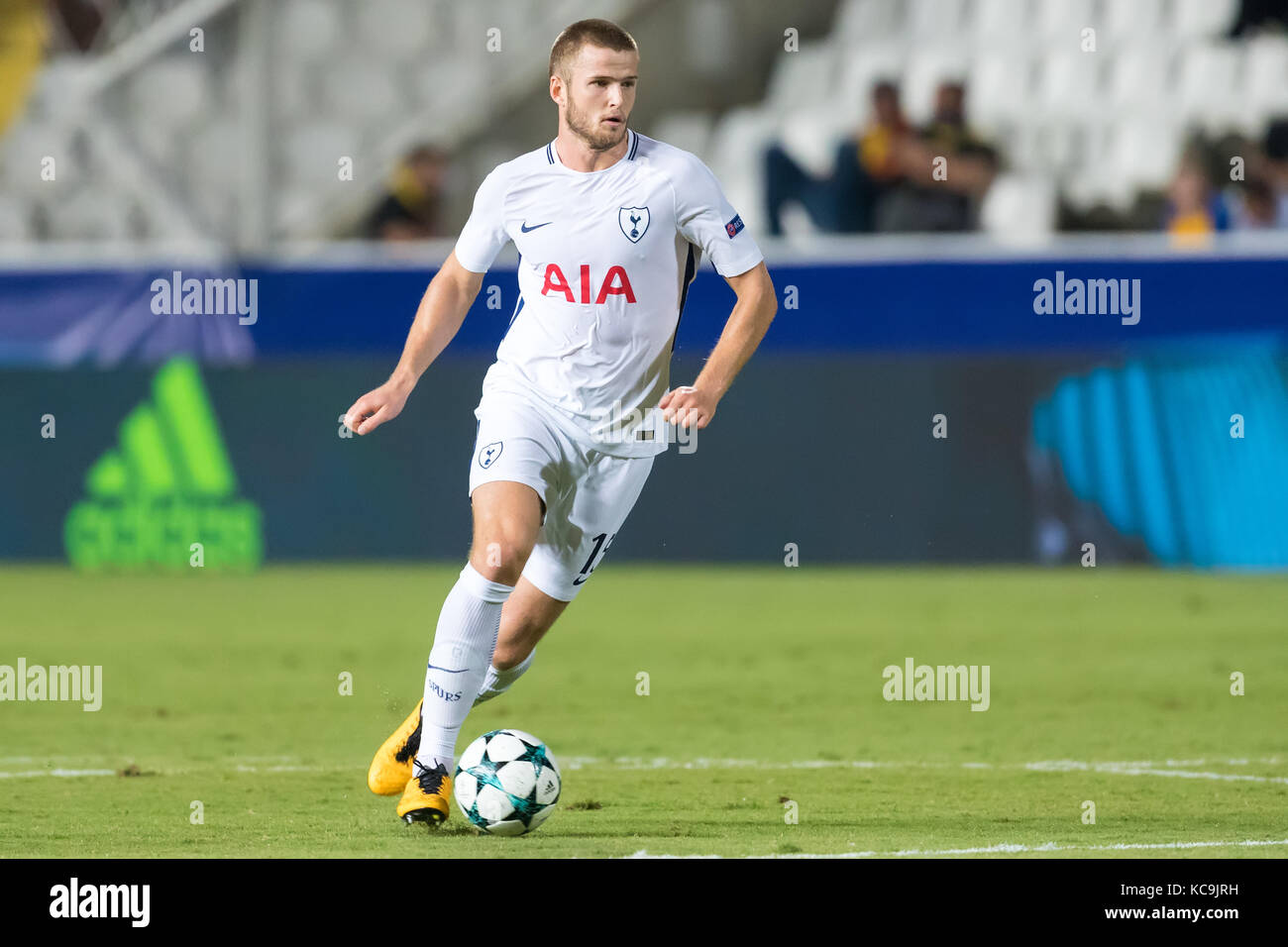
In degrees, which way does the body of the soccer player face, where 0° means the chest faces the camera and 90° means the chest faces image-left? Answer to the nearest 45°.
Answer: approximately 0°

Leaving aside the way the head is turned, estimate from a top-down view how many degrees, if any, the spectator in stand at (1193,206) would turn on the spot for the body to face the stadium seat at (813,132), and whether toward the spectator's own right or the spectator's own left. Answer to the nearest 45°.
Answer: approximately 135° to the spectator's own right

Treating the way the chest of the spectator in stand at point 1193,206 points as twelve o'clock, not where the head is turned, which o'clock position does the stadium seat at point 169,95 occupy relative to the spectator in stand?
The stadium seat is roughly at 3 o'clock from the spectator in stand.

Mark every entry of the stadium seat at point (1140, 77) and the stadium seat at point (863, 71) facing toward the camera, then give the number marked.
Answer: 2

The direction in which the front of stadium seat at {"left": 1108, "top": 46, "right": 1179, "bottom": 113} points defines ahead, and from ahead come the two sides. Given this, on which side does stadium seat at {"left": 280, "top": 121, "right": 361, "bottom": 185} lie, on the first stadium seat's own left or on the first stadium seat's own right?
on the first stadium seat's own right

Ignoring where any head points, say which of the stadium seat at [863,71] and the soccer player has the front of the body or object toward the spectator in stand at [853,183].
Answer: the stadium seat

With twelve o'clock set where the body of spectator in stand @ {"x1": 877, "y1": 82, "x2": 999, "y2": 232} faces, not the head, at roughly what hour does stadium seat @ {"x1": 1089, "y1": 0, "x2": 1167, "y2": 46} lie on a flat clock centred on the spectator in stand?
The stadium seat is roughly at 7 o'clock from the spectator in stand.

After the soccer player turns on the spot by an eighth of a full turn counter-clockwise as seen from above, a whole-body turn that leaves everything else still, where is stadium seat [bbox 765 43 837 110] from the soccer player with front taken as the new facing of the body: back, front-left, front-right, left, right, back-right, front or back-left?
back-left

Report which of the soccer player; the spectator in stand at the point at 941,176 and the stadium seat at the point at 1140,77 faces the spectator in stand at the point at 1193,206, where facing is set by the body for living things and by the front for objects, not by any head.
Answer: the stadium seat
